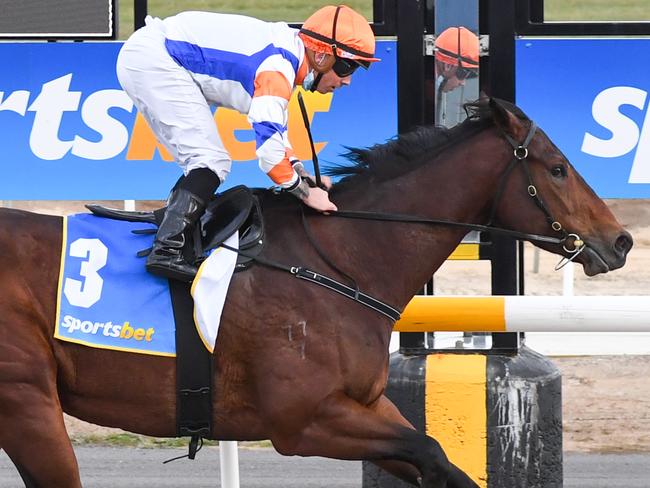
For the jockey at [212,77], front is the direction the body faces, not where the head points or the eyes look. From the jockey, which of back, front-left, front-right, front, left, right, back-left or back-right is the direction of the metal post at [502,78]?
front-left

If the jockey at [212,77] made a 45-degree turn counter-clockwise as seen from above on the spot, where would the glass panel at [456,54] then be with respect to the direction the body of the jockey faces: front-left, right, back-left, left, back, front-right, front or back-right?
front

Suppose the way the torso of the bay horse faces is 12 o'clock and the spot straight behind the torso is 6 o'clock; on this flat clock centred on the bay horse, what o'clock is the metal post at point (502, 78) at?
The metal post is roughly at 10 o'clock from the bay horse.

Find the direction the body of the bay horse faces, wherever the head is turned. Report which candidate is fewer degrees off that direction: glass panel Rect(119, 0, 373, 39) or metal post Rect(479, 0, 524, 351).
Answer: the metal post

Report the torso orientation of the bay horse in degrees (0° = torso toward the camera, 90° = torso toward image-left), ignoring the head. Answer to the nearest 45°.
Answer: approximately 270°

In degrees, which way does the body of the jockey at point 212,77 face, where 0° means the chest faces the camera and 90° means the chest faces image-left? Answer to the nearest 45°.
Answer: approximately 270°

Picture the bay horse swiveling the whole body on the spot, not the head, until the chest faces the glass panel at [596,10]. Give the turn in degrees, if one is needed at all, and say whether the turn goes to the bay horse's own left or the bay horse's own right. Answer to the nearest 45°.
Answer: approximately 45° to the bay horse's own left

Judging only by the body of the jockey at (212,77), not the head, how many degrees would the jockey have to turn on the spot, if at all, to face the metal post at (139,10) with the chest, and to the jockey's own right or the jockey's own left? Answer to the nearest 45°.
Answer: approximately 90° to the jockey's own left

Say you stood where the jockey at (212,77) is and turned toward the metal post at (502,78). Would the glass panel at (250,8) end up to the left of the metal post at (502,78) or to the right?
left

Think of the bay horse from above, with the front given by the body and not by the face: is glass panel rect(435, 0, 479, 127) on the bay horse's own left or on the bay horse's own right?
on the bay horse's own left
